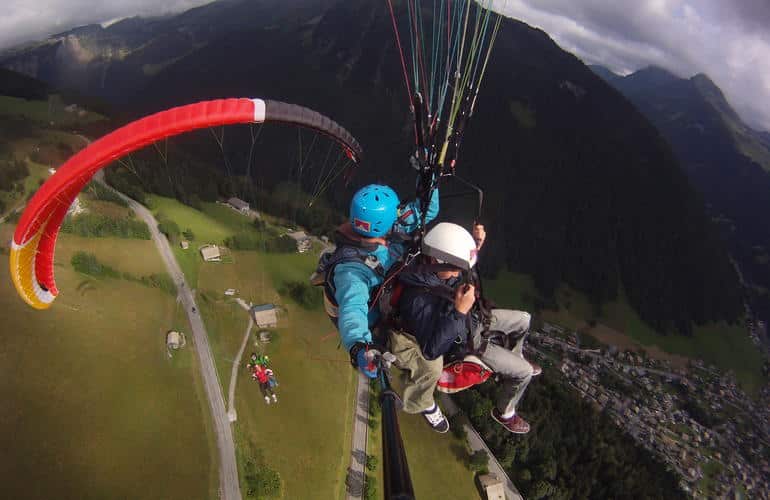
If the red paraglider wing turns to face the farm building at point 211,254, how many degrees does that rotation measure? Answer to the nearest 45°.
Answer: approximately 135° to its left

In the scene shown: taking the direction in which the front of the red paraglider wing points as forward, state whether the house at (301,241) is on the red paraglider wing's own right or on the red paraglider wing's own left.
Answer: on the red paraglider wing's own left

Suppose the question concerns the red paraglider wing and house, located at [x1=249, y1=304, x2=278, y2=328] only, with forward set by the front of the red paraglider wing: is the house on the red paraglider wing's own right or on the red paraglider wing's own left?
on the red paraglider wing's own left

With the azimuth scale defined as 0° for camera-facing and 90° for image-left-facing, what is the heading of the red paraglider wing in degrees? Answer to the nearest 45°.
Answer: approximately 315°
